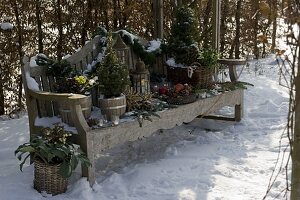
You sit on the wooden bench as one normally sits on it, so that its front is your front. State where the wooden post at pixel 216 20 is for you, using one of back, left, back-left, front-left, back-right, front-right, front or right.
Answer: left

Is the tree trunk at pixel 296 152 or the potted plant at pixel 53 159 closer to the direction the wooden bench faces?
the tree trunk

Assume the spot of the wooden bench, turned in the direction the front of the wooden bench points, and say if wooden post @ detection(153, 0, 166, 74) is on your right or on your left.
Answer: on your left

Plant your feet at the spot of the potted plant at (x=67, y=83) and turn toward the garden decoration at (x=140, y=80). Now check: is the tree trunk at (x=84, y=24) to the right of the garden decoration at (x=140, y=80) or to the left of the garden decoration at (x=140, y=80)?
left

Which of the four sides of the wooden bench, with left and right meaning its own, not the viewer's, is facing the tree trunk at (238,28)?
left

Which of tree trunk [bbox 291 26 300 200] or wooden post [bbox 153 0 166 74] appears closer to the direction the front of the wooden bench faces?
the tree trunk

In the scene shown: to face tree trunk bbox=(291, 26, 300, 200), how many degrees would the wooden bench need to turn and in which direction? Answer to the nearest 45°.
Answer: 0° — it already faces it

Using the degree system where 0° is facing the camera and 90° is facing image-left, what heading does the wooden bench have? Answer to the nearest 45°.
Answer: approximately 315°

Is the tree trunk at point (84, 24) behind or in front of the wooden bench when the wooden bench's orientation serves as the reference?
behind

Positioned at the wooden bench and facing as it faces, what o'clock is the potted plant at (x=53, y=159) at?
The potted plant is roughly at 2 o'clock from the wooden bench.
